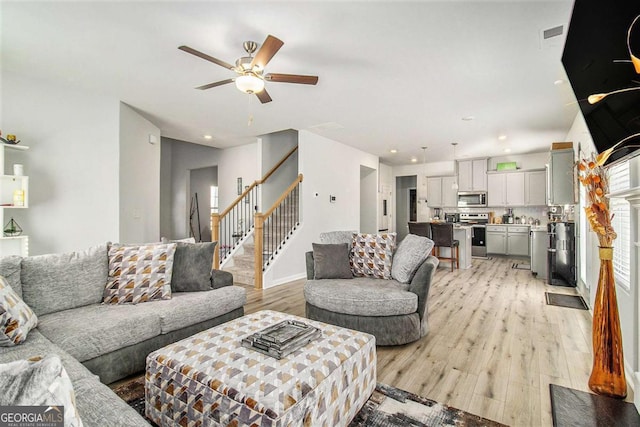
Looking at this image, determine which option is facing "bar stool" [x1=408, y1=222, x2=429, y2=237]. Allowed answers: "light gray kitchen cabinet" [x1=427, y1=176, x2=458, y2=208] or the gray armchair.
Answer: the light gray kitchen cabinet

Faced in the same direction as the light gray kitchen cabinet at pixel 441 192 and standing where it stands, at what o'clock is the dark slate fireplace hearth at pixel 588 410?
The dark slate fireplace hearth is roughly at 12 o'clock from the light gray kitchen cabinet.

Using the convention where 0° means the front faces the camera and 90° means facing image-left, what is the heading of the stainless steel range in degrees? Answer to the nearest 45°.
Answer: approximately 0°

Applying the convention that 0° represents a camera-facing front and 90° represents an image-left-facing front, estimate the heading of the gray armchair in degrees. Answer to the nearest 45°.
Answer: approximately 45°

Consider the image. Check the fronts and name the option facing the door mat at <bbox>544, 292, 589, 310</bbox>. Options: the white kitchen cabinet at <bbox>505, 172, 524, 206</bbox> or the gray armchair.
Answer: the white kitchen cabinet

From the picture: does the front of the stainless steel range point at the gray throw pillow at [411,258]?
yes

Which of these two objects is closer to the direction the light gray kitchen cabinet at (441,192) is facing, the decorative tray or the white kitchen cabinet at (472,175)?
the decorative tray

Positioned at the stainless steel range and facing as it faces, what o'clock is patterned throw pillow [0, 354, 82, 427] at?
The patterned throw pillow is roughly at 12 o'clock from the stainless steel range.

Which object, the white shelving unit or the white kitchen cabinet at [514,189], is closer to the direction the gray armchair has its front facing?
the white shelving unit
